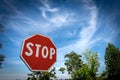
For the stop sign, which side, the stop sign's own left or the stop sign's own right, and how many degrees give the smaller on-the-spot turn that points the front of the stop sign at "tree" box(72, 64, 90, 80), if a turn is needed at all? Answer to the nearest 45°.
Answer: approximately 135° to the stop sign's own left

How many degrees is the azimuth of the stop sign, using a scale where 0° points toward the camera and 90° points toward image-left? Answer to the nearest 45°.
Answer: approximately 315°
